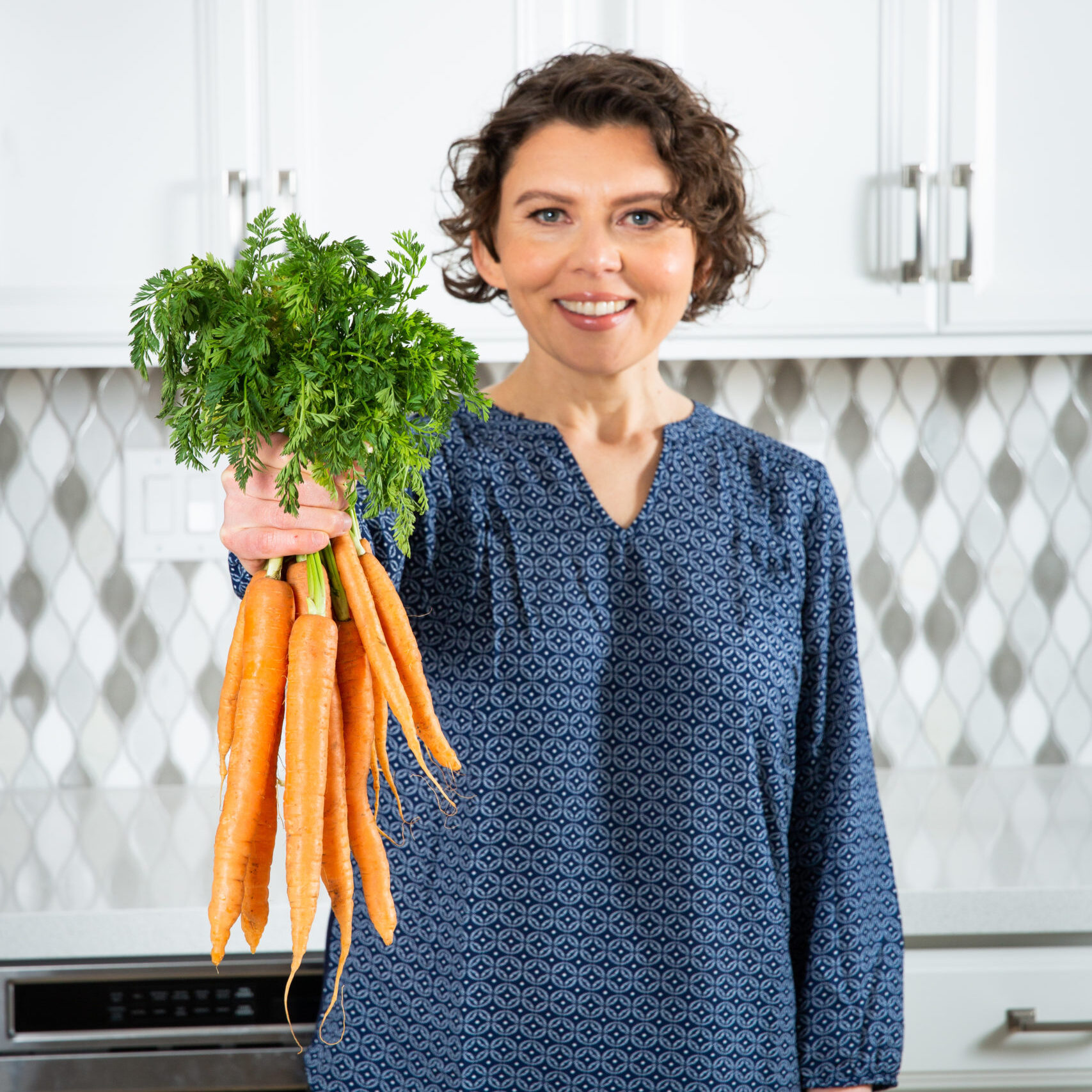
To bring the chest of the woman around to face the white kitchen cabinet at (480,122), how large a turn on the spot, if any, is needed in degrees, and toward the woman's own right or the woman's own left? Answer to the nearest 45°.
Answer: approximately 180°

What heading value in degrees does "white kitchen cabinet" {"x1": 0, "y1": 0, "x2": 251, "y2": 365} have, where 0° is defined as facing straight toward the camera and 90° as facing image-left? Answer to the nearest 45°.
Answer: approximately 0°

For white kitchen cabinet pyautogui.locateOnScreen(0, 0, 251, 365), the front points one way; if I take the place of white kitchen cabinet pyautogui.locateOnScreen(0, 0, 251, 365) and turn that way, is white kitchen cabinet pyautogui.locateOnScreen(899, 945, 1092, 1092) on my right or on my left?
on my left
